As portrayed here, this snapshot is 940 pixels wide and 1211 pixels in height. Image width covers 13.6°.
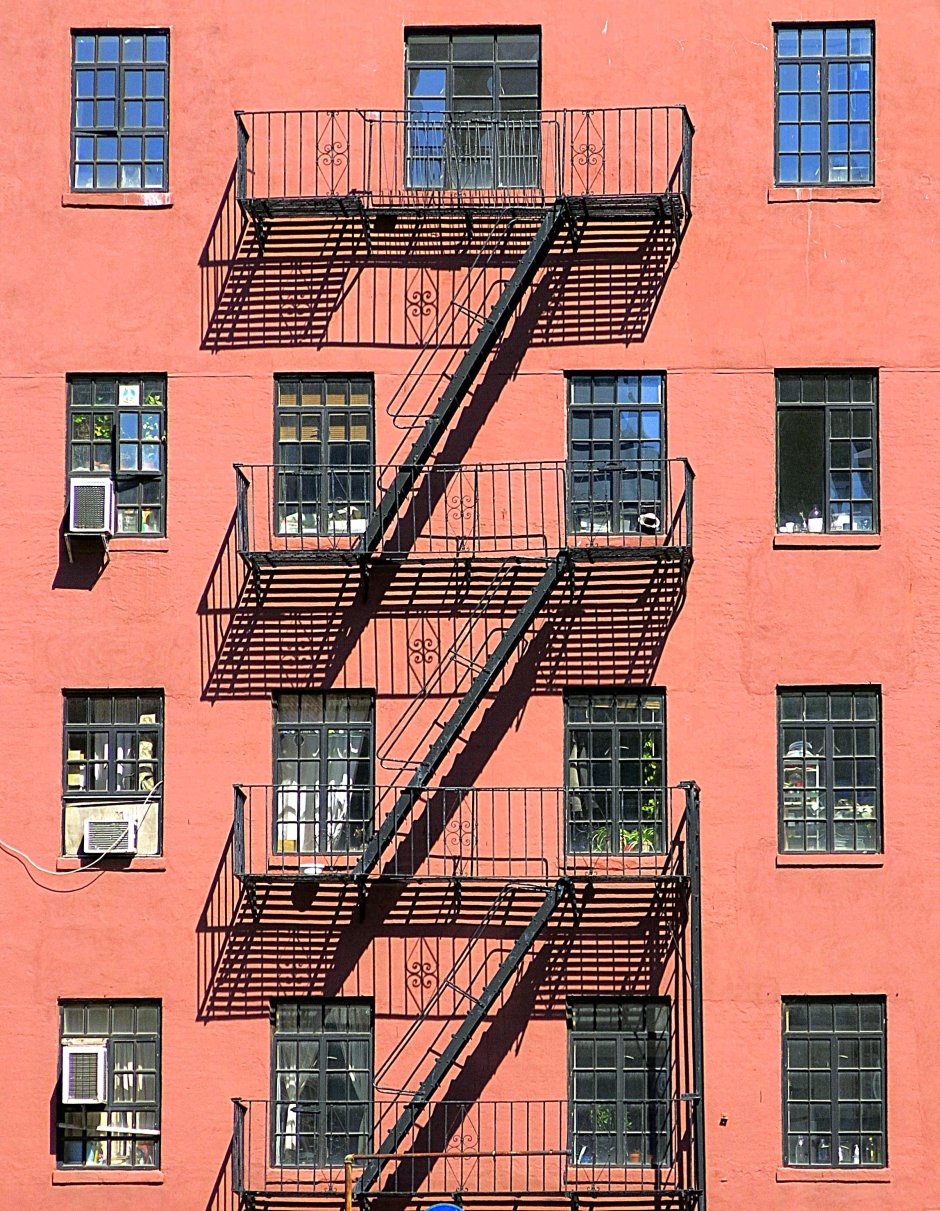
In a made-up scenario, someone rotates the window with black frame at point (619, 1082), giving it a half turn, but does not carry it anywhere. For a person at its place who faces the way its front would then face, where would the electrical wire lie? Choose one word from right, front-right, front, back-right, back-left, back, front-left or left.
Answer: left

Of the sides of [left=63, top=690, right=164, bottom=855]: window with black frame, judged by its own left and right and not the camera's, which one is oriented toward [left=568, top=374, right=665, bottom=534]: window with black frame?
left

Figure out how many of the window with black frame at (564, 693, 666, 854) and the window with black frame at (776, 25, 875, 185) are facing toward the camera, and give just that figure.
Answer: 2

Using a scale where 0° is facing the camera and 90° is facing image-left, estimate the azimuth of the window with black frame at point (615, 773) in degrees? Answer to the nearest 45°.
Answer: approximately 0°

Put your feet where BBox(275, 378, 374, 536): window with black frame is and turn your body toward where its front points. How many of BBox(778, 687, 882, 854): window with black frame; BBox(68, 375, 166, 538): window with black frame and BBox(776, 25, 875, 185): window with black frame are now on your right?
1

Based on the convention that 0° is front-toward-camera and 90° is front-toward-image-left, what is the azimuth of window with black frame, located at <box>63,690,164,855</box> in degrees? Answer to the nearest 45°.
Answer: approximately 0°

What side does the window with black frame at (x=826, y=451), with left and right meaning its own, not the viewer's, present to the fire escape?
right
